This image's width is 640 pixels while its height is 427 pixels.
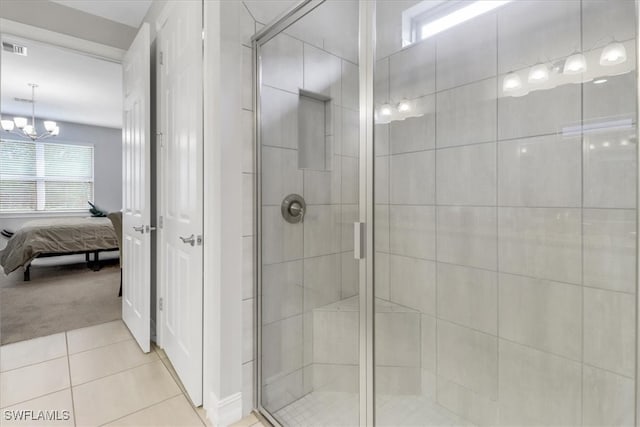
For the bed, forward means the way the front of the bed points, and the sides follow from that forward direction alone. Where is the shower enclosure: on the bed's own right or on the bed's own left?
on the bed's own left

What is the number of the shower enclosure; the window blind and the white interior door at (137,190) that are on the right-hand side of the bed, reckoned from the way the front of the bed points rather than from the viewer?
1

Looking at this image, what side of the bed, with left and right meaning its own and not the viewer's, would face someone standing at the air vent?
left

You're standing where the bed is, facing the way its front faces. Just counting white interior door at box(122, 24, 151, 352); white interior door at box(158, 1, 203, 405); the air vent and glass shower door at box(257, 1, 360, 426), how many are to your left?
4

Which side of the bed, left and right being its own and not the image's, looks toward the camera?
left

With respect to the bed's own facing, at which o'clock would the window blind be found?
The window blind is roughly at 3 o'clock from the bed.

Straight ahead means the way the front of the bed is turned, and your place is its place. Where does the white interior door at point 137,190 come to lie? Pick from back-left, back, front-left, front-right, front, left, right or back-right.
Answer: left

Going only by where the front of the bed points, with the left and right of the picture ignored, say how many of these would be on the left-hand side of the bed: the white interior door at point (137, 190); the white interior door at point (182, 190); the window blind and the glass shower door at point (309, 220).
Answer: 3

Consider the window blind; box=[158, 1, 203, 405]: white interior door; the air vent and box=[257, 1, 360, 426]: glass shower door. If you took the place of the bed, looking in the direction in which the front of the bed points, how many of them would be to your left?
3

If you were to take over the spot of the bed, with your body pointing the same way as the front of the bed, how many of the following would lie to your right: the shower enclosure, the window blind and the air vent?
1

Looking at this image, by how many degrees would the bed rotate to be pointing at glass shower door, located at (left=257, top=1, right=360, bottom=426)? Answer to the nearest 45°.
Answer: approximately 90° to its left
